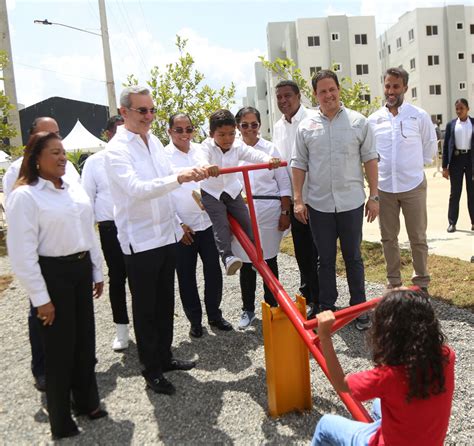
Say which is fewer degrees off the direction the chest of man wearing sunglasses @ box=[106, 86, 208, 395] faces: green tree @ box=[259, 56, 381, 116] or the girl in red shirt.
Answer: the girl in red shirt

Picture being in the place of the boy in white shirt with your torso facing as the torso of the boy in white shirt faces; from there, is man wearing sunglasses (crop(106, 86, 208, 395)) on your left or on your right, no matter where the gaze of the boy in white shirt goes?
on your right

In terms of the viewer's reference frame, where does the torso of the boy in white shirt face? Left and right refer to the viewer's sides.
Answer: facing the viewer and to the right of the viewer

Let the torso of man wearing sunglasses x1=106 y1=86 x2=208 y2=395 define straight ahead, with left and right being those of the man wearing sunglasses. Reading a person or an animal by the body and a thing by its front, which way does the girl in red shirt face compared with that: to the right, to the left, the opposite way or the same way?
the opposite way

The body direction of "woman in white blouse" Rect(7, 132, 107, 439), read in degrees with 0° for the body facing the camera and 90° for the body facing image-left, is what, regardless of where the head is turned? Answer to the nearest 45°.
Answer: approximately 315°

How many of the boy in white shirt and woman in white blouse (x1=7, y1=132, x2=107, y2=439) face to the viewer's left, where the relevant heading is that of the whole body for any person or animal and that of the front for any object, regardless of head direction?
0

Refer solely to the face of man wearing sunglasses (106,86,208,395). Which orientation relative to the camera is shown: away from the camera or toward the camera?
toward the camera

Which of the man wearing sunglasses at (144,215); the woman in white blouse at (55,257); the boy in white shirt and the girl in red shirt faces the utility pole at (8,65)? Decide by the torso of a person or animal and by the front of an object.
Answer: the girl in red shirt

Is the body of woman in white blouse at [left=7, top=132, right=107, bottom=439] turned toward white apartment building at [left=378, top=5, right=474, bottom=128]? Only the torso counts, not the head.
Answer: no

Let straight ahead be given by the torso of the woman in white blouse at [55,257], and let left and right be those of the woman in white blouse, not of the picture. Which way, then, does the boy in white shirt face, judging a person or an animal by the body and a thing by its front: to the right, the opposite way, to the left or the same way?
the same way

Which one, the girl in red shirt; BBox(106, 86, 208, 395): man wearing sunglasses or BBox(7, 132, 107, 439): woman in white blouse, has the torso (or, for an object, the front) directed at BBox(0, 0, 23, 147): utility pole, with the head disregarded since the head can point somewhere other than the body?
the girl in red shirt

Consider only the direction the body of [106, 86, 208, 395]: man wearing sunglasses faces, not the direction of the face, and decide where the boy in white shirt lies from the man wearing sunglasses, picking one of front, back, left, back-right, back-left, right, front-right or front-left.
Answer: left

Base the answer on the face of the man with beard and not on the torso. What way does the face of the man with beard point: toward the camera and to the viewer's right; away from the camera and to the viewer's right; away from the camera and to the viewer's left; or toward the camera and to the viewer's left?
toward the camera and to the viewer's left

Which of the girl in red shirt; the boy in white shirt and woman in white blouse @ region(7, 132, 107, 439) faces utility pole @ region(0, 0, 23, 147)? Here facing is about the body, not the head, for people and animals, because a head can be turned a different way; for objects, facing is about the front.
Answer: the girl in red shirt

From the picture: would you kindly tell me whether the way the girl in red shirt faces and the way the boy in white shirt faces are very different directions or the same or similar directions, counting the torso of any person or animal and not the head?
very different directions

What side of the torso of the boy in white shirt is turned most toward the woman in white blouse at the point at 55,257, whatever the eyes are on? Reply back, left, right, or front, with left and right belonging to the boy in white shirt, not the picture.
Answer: right
